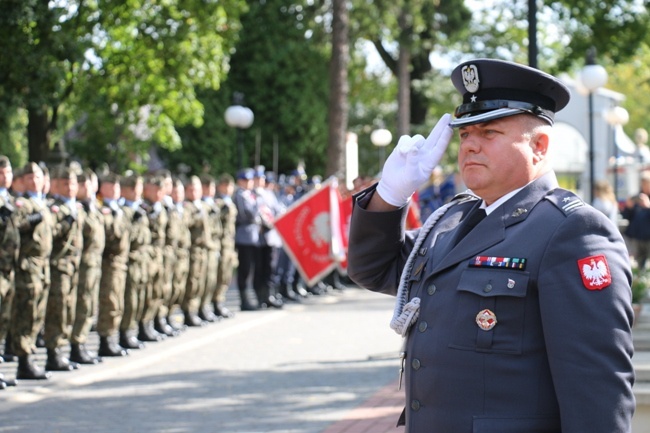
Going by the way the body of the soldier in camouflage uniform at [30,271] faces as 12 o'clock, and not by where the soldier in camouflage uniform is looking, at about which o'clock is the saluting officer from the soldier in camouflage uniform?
The saluting officer is roughly at 1 o'clock from the soldier in camouflage uniform.

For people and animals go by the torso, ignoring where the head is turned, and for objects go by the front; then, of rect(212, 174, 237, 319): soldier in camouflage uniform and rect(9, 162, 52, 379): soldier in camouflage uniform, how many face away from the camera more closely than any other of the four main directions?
0

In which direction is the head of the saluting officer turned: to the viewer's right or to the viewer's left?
to the viewer's left

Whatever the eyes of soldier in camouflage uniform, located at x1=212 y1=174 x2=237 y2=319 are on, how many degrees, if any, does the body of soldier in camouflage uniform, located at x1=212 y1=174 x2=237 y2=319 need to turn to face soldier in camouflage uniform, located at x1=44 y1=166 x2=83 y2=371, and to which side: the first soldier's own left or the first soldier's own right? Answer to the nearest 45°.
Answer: approximately 45° to the first soldier's own right

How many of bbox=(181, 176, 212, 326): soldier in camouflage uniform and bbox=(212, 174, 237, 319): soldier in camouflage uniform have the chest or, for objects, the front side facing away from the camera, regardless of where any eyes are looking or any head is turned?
0

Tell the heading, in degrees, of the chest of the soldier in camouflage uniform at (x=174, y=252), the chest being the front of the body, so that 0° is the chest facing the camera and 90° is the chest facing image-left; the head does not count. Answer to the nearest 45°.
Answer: approximately 315°

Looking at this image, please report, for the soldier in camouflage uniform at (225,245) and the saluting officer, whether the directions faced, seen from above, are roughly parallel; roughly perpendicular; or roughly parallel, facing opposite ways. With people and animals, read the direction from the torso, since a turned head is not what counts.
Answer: roughly perpendicular

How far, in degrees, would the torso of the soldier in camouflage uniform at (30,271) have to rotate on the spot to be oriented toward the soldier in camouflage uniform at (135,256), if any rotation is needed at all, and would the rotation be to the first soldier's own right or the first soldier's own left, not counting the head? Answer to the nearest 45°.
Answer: approximately 90° to the first soldier's own left

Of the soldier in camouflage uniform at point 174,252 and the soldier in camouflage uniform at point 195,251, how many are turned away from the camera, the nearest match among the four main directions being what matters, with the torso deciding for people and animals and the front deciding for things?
0
